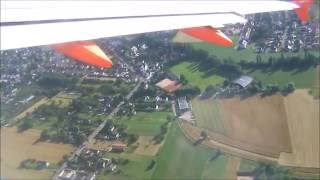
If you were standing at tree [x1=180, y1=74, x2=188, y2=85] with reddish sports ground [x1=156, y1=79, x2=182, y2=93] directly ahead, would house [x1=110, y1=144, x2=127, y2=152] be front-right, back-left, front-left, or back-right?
front-left

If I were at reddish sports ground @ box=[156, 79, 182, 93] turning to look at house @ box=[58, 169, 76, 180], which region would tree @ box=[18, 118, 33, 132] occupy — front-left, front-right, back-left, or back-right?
front-right

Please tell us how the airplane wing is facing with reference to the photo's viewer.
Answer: facing away from the viewer and to the left of the viewer

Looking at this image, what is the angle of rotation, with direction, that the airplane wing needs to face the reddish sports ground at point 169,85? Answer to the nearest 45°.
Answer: approximately 45° to its right

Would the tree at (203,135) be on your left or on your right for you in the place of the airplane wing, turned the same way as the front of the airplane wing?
on your right

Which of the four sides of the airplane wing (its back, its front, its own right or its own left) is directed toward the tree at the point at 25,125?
front

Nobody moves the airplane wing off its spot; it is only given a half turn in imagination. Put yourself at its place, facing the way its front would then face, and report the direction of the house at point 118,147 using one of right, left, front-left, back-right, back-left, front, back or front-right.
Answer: back-left
